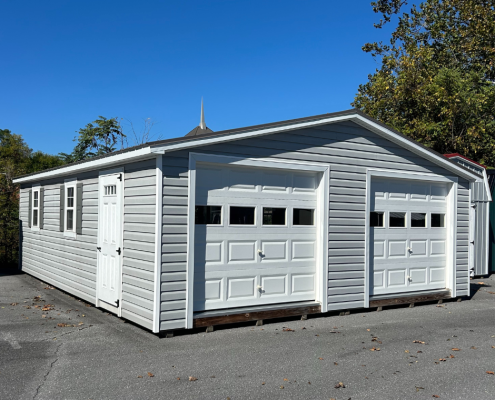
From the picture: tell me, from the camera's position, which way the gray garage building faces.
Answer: facing the viewer and to the right of the viewer
